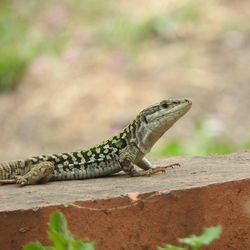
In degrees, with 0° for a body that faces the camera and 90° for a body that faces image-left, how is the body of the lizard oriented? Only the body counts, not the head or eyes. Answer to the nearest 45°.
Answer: approximately 270°

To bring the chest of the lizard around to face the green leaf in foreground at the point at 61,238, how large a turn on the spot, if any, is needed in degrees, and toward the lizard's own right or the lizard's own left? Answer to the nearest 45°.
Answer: approximately 90° to the lizard's own right
